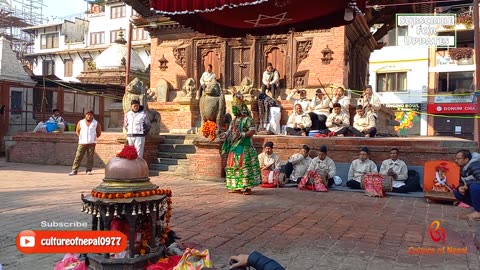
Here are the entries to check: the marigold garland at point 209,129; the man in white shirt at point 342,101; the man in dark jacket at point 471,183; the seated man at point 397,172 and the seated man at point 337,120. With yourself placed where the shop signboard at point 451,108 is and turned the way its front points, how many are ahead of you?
5

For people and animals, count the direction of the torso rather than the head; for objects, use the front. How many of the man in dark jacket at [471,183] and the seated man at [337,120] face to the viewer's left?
1

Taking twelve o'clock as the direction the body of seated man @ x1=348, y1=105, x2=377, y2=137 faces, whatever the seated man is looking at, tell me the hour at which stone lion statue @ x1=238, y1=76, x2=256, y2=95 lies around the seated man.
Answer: The stone lion statue is roughly at 4 o'clock from the seated man.

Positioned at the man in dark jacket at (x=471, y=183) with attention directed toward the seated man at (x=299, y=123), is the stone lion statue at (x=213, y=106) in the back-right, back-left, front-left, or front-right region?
front-left

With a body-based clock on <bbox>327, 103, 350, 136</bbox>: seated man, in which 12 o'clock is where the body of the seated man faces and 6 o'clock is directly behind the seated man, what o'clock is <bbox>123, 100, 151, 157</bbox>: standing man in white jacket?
The standing man in white jacket is roughly at 2 o'clock from the seated man.

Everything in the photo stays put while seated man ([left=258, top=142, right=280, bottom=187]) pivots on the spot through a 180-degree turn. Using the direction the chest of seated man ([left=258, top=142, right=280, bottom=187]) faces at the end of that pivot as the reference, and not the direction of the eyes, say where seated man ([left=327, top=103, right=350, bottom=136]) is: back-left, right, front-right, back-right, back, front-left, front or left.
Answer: front-right

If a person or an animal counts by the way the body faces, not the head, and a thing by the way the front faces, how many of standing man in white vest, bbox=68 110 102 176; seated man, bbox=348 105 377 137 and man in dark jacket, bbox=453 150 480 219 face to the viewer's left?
1

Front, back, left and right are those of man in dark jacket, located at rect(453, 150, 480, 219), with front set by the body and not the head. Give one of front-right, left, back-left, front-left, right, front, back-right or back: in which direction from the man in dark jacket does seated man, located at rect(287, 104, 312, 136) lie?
front-right

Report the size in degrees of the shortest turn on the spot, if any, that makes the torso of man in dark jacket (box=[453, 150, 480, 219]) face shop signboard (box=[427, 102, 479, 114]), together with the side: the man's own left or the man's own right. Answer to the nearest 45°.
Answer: approximately 90° to the man's own right

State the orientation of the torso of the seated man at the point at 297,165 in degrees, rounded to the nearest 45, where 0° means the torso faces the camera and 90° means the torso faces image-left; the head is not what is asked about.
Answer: approximately 45°

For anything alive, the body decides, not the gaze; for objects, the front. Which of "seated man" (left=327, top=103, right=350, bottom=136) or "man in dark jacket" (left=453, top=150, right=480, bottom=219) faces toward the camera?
the seated man

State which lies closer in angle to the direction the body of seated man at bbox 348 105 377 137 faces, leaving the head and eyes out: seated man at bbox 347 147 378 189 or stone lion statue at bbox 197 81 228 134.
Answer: the seated man

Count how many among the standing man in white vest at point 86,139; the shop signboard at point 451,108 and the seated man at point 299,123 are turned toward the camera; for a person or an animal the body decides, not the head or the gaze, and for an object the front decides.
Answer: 3

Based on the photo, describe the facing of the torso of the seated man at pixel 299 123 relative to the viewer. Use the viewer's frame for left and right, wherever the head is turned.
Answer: facing the viewer

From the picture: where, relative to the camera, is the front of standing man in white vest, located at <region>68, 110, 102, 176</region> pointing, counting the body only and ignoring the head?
toward the camera

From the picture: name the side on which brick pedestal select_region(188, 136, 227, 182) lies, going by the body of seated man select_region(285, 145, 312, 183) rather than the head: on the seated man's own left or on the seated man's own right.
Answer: on the seated man's own right

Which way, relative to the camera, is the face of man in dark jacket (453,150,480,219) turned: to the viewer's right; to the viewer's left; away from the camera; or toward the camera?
to the viewer's left

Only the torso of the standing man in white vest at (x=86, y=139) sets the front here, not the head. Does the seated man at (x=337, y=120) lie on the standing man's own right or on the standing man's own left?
on the standing man's own left

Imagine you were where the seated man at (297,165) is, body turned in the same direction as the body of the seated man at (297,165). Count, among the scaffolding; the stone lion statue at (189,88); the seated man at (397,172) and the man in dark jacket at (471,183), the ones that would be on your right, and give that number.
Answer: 2

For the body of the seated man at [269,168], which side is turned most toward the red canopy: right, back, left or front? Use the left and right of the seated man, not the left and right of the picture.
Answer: back
